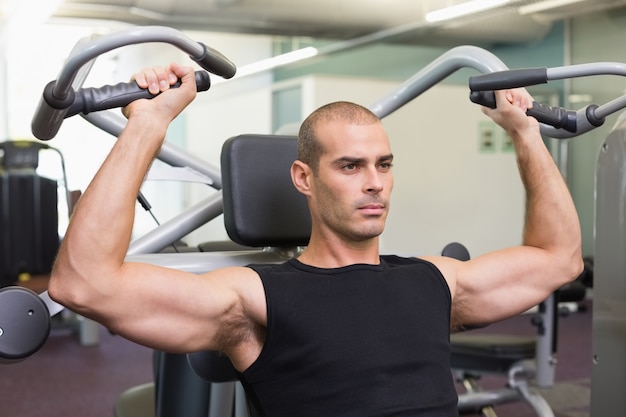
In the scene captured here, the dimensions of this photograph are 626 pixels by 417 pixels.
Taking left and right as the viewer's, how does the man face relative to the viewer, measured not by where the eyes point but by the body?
facing the viewer and to the right of the viewer

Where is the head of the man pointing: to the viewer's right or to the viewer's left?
to the viewer's right
